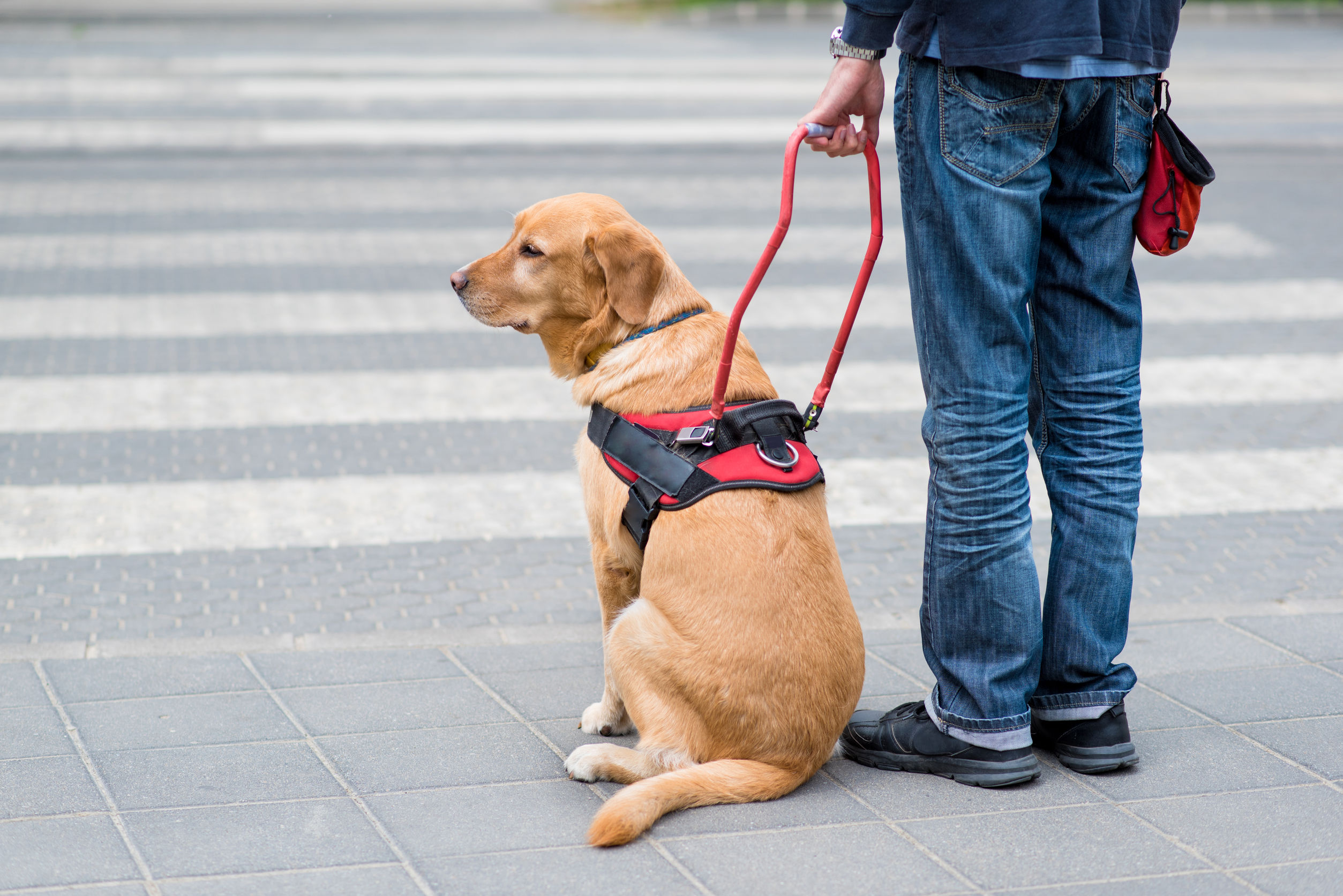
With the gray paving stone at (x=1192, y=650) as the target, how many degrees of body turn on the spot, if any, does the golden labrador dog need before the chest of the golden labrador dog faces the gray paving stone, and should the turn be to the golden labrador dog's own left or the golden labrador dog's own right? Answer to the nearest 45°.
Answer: approximately 90° to the golden labrador dog's own right

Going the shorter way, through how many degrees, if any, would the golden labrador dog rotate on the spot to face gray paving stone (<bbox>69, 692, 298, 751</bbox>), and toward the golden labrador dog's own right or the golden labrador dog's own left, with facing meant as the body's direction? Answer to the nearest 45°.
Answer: approximately 45° to the golden labrador dog's own left

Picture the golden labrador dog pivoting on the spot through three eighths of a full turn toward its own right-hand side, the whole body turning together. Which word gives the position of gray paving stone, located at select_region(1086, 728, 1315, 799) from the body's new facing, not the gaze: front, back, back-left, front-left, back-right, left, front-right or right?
front

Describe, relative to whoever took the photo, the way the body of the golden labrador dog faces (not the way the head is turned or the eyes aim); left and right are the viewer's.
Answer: facing away from the viewer and to the left of the viewer
